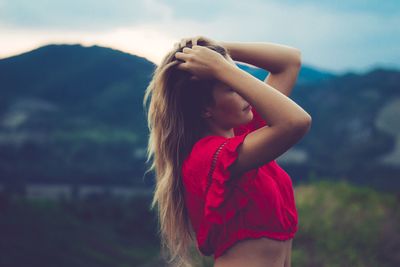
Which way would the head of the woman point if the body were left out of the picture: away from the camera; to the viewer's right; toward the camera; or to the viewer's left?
to the viewer's right

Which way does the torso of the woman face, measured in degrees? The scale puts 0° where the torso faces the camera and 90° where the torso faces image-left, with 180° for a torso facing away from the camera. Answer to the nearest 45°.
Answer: approximately 270°
